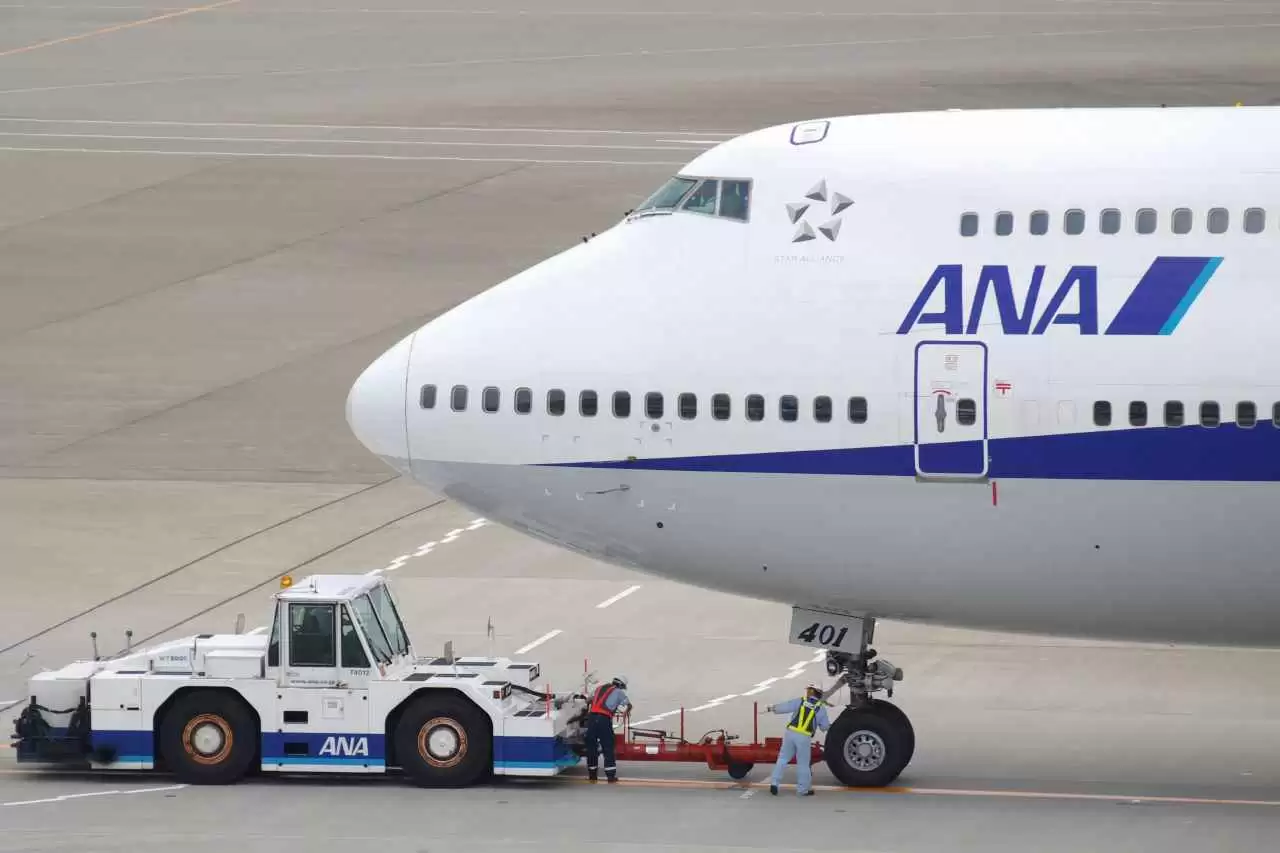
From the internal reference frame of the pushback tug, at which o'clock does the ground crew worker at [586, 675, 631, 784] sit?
The ground crew worker is roughly at 12 o'clock from the pushback tug.

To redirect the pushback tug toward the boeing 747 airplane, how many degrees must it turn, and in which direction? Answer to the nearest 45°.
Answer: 0° — it already faces it

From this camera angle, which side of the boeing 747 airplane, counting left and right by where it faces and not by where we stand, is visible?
left

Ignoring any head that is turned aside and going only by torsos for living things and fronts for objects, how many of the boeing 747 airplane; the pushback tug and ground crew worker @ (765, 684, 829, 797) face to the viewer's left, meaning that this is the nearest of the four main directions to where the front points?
1

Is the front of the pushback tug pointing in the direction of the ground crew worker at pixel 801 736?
yes

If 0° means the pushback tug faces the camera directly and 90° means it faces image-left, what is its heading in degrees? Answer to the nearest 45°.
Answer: approximately 270°
